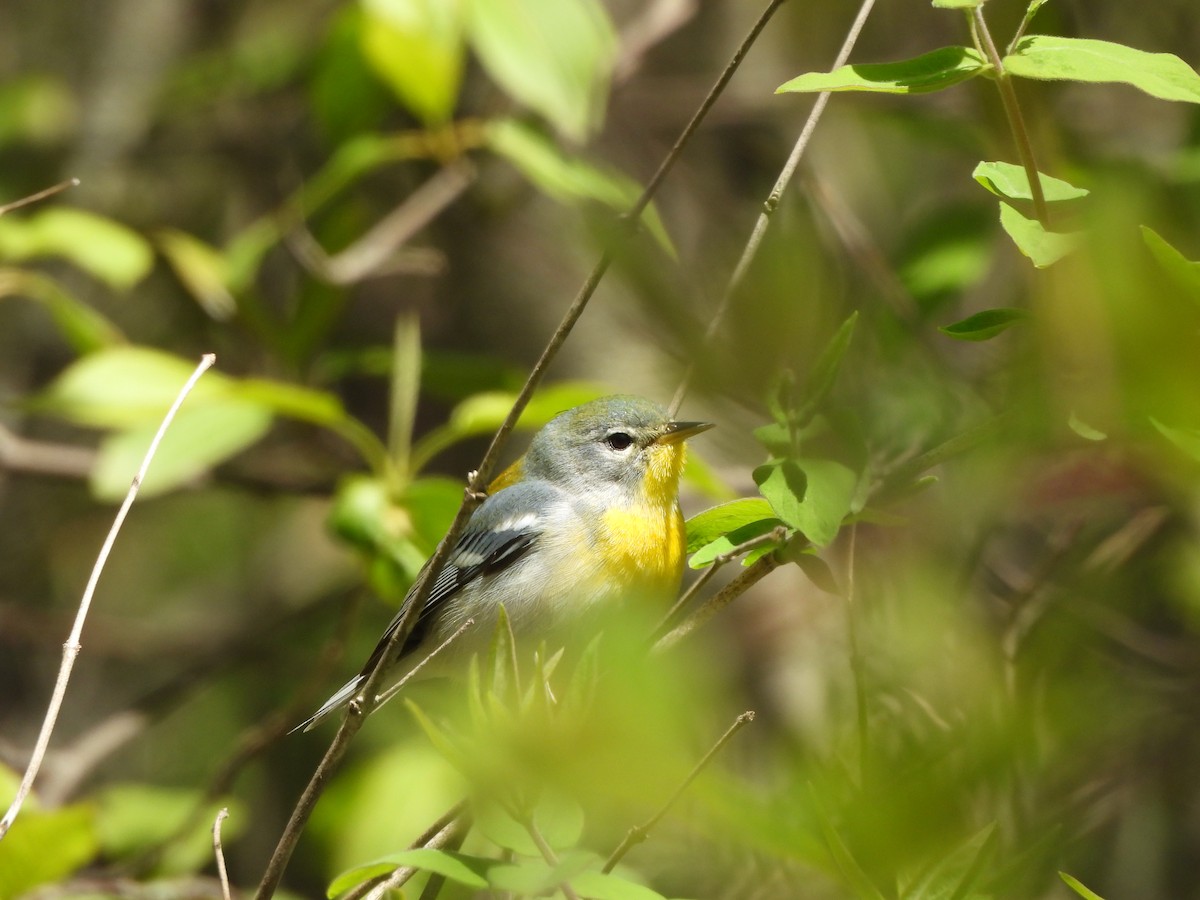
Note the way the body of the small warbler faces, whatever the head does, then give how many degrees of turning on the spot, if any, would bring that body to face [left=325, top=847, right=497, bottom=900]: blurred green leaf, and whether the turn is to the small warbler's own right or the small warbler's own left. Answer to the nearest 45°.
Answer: approximately 90° to the small warbler's own right

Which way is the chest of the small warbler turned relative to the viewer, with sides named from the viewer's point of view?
facing to the right of the viewer

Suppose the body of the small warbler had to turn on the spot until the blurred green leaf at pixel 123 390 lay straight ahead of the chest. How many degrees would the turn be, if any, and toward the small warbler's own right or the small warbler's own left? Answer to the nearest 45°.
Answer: approximately 180°
